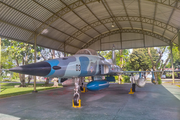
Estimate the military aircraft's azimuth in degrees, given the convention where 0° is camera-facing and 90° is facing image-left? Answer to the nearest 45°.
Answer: approximately 45°
